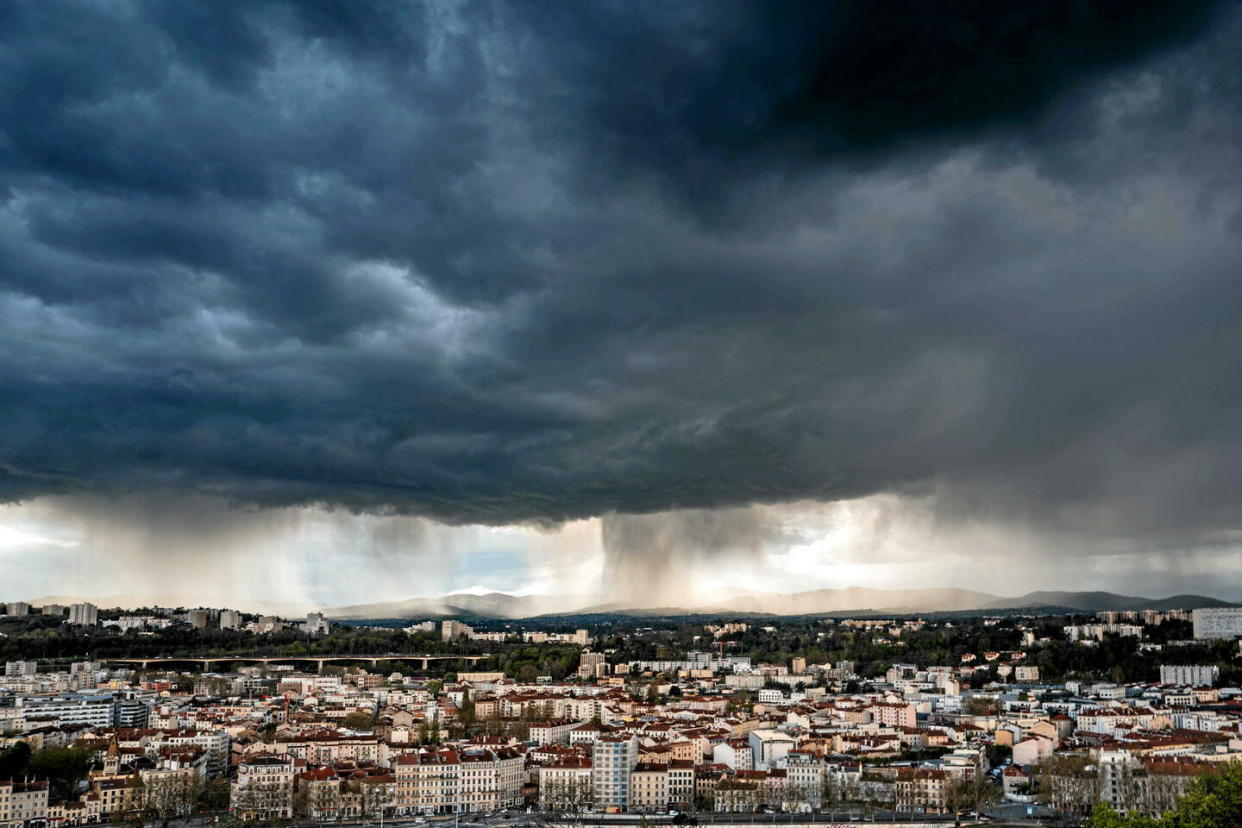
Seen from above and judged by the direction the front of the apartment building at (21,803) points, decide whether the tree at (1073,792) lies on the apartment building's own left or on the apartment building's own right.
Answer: on the apartment building's own left

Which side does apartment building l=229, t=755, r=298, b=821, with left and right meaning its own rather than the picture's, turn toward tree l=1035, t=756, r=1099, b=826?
left

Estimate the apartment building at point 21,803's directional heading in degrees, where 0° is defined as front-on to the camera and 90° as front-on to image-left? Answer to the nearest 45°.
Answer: approximately 0°

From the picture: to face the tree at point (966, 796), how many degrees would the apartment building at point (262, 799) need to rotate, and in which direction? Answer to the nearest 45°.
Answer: approximately 90° to its left

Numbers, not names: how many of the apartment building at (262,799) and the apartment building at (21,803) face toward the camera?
2

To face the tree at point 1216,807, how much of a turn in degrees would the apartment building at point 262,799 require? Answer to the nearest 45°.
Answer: approximately 45° to its left
